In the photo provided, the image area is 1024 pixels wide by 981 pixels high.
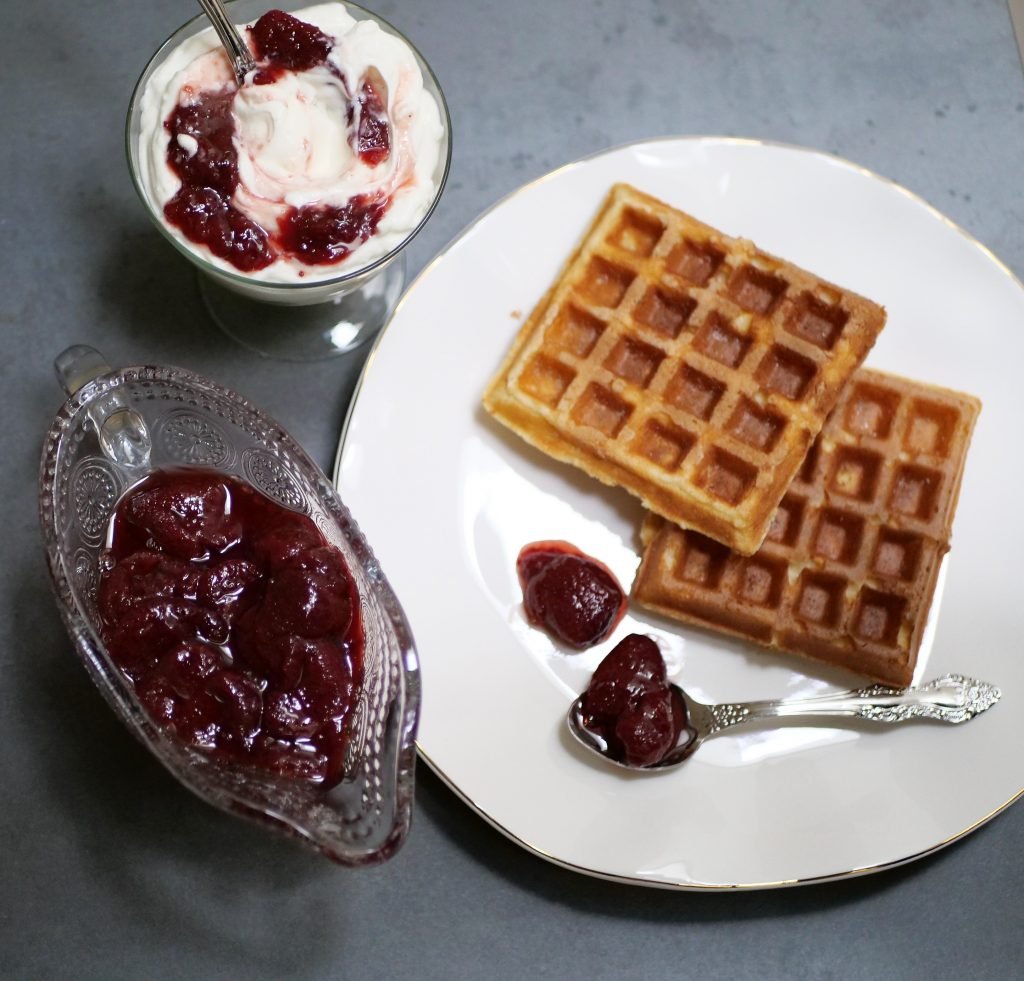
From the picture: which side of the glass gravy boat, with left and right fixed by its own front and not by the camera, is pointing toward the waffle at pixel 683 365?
left

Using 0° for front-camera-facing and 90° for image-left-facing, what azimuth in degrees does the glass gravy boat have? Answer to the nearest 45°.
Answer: approximately 315°

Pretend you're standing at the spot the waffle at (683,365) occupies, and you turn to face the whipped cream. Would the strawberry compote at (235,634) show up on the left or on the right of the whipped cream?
left

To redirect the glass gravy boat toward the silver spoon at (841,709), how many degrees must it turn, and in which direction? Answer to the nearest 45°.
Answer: approximately 45° to its left
